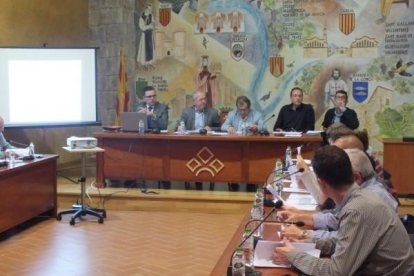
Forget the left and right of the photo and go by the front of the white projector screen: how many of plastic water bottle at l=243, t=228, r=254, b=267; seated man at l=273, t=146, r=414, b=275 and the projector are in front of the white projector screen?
3

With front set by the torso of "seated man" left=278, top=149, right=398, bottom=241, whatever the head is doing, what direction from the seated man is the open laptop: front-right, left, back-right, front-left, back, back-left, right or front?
front-right

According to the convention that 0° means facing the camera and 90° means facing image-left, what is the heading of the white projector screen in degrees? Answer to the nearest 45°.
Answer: approximately 0°

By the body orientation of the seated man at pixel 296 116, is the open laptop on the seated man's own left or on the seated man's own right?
on the seated man's own right

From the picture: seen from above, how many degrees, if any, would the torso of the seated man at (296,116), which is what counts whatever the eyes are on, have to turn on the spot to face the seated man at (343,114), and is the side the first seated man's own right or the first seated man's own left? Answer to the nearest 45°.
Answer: approximately 90° to the first seated man's own left

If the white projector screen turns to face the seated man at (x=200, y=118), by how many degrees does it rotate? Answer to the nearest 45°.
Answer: approximately 90° to its left

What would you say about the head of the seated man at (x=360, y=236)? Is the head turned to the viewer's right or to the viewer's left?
to the viewer's left

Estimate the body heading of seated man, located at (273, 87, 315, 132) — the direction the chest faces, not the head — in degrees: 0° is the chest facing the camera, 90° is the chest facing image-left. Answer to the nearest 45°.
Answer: approximately 0°

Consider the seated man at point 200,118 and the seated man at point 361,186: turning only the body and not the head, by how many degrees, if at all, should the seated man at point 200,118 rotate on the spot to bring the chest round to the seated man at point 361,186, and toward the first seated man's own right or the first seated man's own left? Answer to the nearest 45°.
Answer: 0° — they already face them

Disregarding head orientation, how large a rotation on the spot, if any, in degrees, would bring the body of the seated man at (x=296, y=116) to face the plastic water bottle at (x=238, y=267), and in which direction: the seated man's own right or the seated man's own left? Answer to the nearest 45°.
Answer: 0° — they already face it

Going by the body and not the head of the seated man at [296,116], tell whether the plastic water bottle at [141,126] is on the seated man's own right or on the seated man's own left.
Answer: on the seated man's own right

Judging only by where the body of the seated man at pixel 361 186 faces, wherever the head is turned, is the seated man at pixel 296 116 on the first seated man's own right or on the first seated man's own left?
on the first seated man's own right

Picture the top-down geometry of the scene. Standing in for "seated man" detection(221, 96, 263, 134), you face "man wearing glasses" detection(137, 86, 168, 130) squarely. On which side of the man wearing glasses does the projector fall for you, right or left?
left

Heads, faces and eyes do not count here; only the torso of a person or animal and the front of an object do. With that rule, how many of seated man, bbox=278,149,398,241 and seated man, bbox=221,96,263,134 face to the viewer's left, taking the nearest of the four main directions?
1
